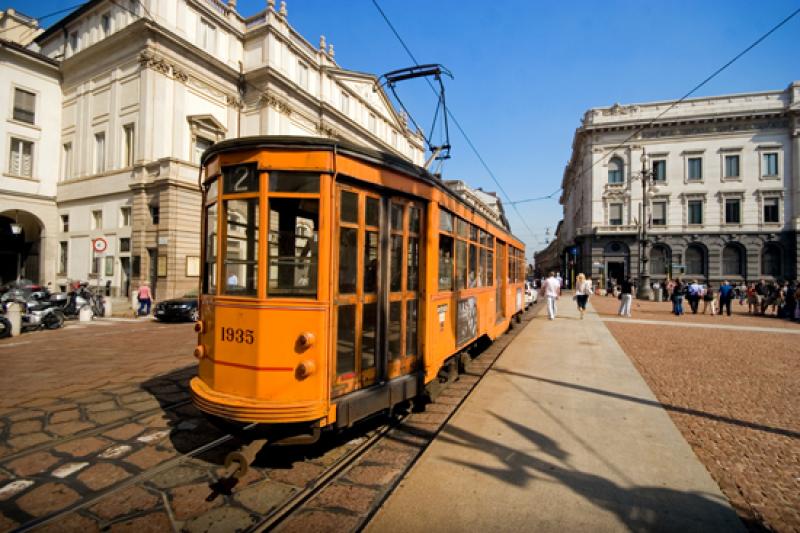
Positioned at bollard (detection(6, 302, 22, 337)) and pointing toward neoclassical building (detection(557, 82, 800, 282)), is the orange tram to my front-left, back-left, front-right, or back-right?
front-right

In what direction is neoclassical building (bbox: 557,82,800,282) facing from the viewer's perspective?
toward the camera

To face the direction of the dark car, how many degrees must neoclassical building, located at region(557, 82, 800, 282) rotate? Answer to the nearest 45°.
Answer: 0° — it already faces it

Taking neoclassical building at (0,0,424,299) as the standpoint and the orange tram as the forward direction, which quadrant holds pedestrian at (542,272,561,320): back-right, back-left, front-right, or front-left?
front-left

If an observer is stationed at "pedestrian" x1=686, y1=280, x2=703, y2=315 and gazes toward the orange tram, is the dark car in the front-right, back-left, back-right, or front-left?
front-right

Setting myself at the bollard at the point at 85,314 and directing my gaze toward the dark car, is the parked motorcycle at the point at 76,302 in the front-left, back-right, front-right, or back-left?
back-left

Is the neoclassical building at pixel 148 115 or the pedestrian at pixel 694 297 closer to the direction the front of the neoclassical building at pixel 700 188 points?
the pedestrian
